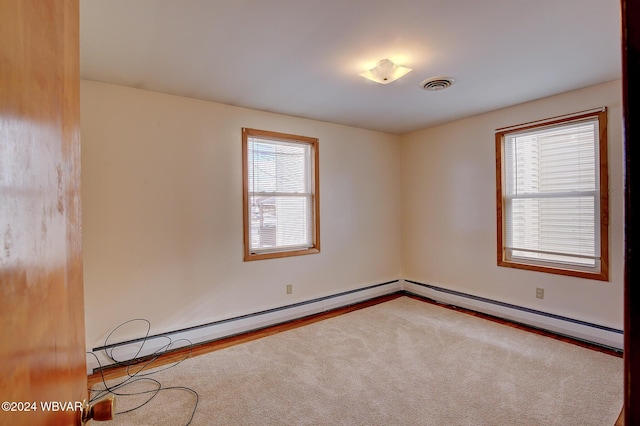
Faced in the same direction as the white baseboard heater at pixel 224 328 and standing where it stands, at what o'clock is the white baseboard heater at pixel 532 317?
the white baseboard heater at pixel 532 317 is roughly at 11 o'clock from the white baseboard heater at pixel 224 328.

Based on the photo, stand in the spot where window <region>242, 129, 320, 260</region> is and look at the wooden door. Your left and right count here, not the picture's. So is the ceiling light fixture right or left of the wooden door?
left

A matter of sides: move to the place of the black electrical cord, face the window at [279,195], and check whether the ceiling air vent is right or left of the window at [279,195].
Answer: right

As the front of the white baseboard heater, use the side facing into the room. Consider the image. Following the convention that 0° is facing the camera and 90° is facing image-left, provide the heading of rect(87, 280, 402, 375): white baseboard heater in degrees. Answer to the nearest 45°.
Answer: approximately 315°

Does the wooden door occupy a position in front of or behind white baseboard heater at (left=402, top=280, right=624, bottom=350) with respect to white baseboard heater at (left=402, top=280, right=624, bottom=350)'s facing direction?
in front

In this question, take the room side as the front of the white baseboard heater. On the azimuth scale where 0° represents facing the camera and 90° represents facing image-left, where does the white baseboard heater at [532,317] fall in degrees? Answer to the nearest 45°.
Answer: approximately 45°

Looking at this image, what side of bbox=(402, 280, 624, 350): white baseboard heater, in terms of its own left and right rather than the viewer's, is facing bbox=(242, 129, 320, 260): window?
front
